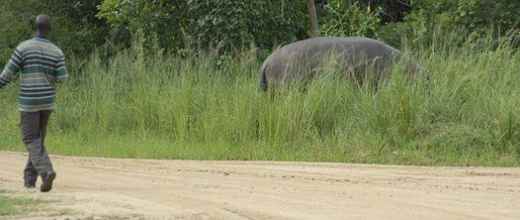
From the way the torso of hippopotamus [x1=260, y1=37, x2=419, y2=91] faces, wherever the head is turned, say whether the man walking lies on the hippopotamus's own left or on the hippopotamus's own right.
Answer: on the hippopotamus's own right

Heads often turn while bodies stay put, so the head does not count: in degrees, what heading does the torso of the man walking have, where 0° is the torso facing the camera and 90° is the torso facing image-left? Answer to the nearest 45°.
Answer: approximately 180°

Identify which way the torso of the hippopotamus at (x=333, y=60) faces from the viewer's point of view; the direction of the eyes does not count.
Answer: to the viewer's right

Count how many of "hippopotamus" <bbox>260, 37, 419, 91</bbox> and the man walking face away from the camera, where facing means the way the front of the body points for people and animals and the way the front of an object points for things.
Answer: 1

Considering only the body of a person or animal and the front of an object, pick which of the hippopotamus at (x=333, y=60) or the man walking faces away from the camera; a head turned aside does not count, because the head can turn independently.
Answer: the man walking
